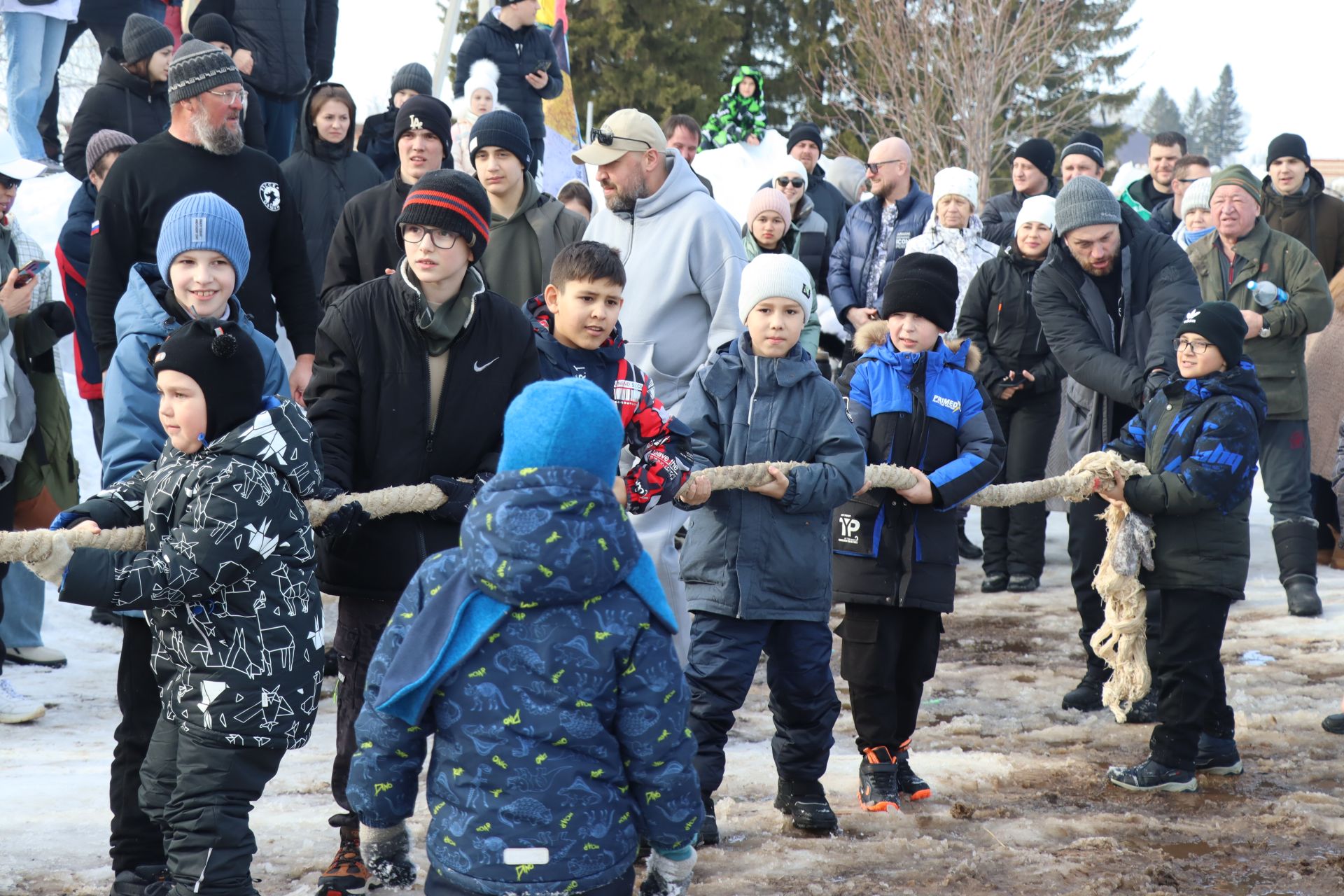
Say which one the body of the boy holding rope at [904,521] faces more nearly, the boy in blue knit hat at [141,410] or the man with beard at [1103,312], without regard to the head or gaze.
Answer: the boy in blue knit hat

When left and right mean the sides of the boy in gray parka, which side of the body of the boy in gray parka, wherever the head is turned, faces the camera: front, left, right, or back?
front

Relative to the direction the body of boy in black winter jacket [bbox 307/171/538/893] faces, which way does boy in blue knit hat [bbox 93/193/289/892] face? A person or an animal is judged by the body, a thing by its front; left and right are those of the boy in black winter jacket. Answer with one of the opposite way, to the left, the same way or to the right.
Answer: the same way

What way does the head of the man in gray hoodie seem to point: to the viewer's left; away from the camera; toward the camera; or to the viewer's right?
to the viewer's left

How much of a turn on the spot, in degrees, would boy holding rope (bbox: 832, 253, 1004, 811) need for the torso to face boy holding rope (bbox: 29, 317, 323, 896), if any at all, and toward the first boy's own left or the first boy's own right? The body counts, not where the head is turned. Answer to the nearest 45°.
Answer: approximately 45° to the first boy's own right

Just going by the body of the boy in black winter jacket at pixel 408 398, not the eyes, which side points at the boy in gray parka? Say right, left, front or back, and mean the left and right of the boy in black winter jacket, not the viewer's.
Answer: left

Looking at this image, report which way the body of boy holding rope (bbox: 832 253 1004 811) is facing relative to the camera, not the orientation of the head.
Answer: toward the camera

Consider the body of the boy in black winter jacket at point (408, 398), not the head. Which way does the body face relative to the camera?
toward the camera

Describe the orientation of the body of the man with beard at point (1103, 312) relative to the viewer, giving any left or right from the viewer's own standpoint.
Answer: facing the viewer

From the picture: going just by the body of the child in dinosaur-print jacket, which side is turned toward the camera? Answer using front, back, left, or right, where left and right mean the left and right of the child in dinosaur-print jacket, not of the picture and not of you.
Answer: back

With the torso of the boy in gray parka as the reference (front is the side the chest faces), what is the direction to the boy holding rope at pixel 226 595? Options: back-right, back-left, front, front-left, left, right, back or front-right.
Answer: front-right

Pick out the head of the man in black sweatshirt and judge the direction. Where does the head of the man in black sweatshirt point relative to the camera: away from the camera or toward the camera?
toward the camera

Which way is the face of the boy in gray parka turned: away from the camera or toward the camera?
toward the camera

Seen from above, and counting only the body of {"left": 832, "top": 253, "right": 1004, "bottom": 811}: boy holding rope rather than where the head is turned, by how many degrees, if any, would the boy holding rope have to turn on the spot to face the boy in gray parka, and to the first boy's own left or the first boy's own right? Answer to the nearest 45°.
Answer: approximately 45° to the first boy's own right

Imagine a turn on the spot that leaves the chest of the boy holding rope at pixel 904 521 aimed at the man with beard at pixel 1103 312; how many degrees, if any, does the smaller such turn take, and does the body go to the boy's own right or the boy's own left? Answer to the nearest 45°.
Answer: approximately 135° to the boy's own left

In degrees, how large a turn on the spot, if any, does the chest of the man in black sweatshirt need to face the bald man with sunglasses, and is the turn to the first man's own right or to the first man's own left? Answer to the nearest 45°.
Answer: approximately 90° to the first man's own left

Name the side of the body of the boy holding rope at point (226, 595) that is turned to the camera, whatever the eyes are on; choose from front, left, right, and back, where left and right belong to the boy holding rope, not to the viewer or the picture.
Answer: left

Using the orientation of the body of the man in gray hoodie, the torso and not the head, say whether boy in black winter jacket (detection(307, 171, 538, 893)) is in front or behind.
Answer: in front
